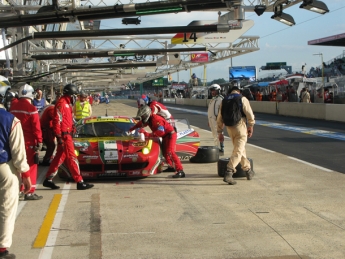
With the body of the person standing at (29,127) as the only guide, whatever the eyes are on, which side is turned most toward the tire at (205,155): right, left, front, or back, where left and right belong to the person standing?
front

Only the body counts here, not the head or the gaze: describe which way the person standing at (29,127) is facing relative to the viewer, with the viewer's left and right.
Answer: facing away from the viewer and to the right of the viewer

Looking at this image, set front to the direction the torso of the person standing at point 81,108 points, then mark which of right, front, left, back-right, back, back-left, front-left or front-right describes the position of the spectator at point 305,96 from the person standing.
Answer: back-left

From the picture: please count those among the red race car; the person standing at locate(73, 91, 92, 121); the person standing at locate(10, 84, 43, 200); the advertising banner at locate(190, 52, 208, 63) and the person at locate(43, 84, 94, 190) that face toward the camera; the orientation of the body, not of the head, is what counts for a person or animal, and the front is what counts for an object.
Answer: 3

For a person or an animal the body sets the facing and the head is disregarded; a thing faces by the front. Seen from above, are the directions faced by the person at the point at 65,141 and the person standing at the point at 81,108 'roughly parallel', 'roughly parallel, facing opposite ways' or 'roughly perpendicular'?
roughly perpendicular

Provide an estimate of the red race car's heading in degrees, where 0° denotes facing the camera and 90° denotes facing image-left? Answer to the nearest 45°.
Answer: approximately 0°

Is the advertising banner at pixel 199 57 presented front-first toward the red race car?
yes

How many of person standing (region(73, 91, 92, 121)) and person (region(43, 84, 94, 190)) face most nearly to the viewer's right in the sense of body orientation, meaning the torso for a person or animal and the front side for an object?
1

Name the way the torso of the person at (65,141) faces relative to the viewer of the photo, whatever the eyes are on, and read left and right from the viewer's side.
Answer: facing to the right of the viewer

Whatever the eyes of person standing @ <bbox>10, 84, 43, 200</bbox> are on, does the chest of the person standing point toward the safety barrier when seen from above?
yes

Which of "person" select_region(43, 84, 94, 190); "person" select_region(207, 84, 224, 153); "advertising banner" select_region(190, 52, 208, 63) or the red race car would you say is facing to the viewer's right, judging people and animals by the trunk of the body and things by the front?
"person" select_region(43, 84, 94, 190)

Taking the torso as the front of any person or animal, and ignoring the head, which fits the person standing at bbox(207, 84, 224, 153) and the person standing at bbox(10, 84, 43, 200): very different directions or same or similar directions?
very different directions
